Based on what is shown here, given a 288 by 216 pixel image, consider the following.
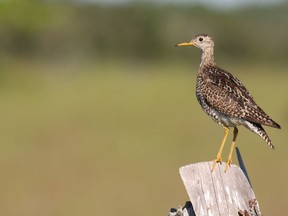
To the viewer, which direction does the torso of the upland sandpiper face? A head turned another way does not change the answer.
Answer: to the viewer's left
